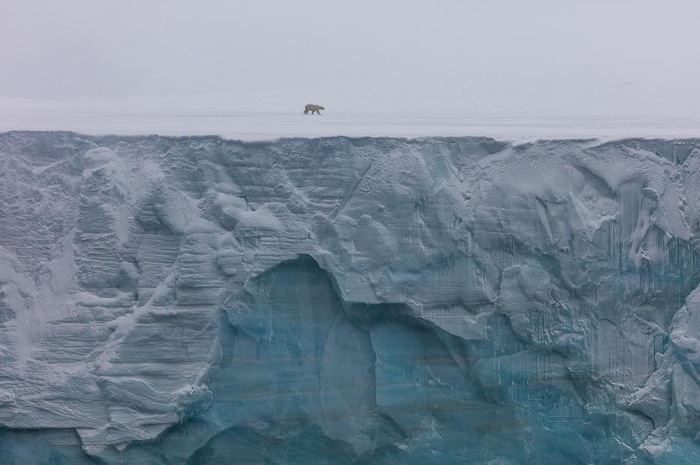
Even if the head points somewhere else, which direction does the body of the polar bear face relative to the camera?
to the viewer's right
